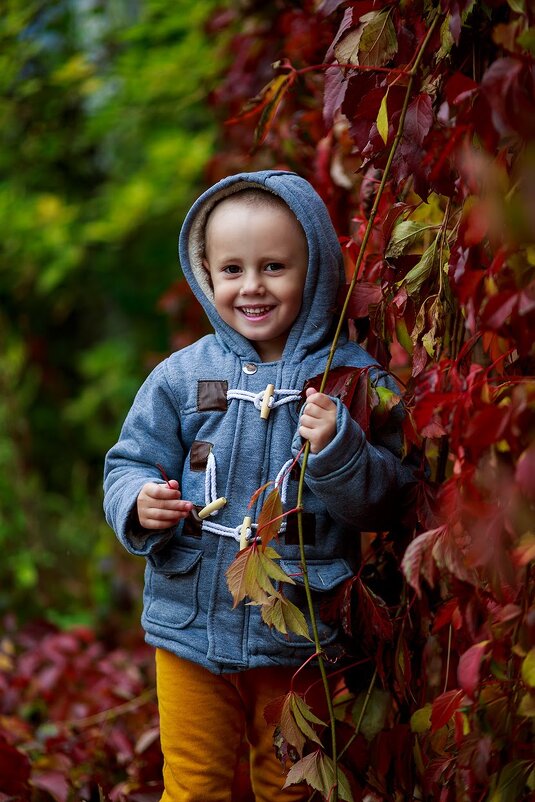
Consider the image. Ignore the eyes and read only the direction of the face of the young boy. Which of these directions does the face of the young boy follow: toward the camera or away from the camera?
toward the camera

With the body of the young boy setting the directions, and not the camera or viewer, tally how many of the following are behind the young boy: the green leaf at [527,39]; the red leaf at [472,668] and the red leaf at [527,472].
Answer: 0

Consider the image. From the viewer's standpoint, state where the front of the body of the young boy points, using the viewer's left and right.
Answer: facing the viewer

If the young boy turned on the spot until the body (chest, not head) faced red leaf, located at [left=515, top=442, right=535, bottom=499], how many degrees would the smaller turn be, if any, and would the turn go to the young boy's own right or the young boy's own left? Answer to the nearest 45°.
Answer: approximately 45° to the young boy's own left

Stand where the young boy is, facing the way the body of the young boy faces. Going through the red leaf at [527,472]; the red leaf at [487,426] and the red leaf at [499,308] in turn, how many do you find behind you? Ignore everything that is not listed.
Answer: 0

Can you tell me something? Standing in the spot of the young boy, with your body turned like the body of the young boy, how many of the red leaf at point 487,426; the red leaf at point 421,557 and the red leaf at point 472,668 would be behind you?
0
